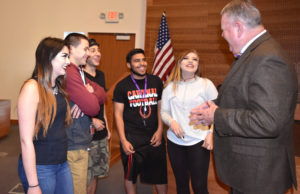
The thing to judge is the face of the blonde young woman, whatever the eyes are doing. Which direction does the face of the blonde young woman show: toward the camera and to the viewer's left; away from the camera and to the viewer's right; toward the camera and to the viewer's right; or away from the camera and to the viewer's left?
toward the camera and to the viewer's right

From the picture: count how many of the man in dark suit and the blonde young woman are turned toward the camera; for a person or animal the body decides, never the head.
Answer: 1

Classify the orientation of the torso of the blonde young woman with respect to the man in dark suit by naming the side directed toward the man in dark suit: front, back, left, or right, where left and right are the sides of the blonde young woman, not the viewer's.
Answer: front

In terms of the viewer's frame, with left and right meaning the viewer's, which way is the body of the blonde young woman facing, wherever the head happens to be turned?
facing the viewer

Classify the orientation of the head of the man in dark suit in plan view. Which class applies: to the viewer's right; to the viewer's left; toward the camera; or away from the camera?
to the viewer's left

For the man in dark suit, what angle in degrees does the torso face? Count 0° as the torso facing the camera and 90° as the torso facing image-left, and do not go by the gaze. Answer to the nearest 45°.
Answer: approximately 90°

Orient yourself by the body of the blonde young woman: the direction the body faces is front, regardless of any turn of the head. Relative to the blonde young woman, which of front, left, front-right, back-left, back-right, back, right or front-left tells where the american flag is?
back

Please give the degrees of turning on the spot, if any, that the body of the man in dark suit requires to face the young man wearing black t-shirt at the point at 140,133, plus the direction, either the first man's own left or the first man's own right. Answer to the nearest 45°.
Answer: approximately 45° to the first man's own right

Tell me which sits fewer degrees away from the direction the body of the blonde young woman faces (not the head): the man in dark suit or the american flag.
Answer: the man in dark suit

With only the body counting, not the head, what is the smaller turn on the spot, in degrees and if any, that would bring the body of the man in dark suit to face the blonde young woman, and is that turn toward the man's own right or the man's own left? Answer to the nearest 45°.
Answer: approximately 45° to the man's own right

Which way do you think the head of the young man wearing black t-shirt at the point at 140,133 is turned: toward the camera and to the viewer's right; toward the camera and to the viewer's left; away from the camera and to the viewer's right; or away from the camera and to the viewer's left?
toward the camera and to the viewer's right
